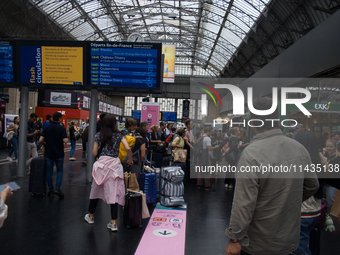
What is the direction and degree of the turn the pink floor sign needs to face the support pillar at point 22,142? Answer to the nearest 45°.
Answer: approximately 135° to its right

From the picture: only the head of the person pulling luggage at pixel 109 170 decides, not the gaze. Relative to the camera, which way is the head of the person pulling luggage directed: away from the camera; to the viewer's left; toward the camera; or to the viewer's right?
away from the camera

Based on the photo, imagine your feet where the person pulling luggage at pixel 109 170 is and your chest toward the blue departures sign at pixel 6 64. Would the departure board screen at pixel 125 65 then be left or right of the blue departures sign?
right

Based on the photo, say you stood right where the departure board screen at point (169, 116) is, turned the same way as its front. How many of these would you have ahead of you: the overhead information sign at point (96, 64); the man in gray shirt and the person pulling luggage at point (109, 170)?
3

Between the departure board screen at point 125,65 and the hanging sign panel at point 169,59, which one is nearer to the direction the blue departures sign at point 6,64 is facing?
the departure board screen

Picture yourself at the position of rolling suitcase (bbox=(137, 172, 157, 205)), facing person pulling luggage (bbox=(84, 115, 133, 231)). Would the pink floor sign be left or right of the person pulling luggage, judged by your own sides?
left

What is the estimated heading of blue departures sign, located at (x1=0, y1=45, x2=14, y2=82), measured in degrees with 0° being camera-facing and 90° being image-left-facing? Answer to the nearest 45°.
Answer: approximately 0°

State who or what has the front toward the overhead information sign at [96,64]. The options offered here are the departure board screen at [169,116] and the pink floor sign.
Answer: the departure board screen

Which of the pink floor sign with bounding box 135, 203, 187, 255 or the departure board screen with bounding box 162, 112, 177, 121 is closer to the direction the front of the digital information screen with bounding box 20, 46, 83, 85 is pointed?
the pink floor sign
